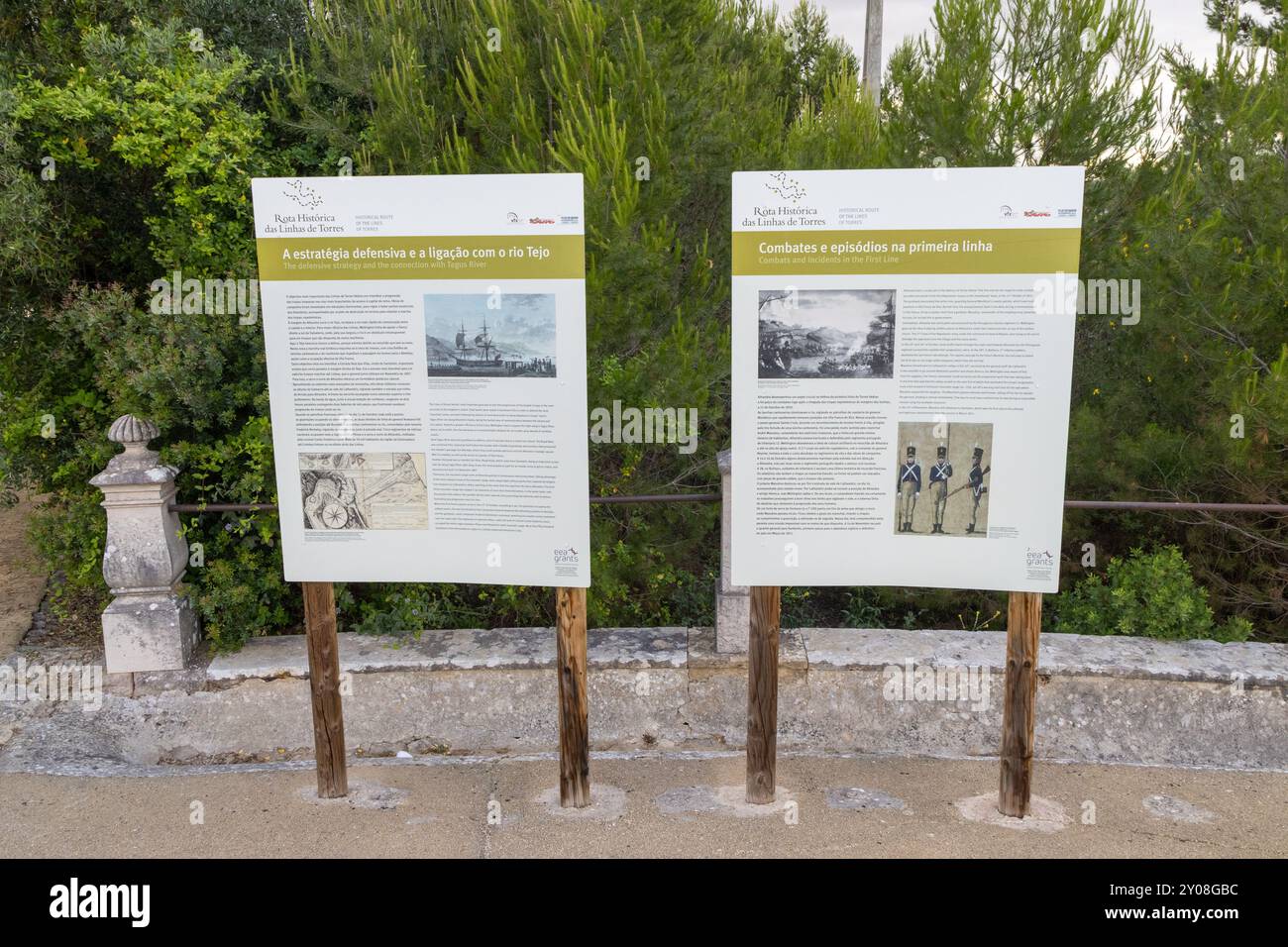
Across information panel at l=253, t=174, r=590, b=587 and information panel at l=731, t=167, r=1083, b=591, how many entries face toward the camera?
2

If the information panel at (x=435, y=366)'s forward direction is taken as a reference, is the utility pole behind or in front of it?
behind

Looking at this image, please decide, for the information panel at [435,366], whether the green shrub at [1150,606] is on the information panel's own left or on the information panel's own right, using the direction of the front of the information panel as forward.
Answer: on the information panel's own left

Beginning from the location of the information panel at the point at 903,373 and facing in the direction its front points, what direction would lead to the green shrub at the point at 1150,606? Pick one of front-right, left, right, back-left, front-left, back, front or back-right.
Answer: back-left

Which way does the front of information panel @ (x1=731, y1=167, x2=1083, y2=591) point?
toward the camera

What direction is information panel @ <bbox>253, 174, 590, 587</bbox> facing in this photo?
toward the camera

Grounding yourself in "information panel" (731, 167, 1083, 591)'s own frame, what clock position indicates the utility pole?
The utility pole is roughly at 6 o'clock from the information panel.

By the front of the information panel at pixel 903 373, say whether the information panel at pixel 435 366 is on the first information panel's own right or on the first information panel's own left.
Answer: on the first information panel's own right
